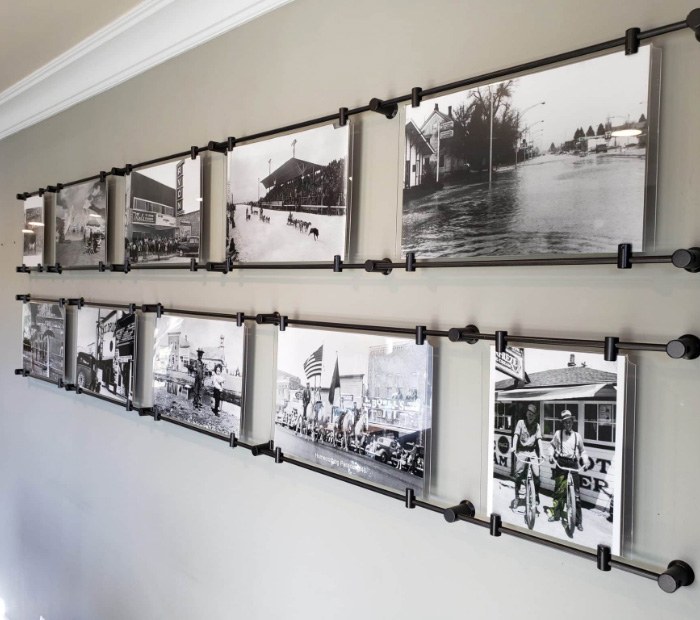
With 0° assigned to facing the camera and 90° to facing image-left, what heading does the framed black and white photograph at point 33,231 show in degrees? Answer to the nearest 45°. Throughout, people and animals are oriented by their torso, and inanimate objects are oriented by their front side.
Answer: approximately 45°

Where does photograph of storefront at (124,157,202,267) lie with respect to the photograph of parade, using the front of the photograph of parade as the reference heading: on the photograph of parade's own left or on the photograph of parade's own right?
on the photograph of parade's own right

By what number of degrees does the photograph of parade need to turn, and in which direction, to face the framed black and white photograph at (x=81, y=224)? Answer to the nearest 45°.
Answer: approximately 90° to its right

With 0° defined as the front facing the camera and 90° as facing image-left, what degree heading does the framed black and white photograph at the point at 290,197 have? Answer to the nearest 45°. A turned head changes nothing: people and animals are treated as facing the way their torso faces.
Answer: approximately 45°

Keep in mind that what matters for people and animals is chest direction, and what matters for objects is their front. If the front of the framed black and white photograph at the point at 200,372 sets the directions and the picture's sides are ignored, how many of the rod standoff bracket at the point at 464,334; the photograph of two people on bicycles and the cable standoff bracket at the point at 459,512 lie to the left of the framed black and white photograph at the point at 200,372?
3
